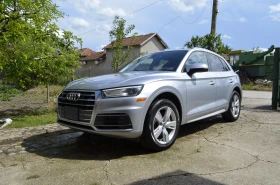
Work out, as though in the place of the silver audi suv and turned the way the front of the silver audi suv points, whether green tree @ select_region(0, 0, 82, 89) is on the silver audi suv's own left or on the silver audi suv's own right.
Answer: on the silver audi suv's own right

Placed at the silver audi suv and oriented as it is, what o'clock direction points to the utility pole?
The utility pole is roughly at 5 o'clock from the silver audi suv.

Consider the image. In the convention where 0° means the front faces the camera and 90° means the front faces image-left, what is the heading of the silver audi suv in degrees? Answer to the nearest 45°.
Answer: approximately 45°

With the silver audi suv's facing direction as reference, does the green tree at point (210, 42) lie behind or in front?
behind

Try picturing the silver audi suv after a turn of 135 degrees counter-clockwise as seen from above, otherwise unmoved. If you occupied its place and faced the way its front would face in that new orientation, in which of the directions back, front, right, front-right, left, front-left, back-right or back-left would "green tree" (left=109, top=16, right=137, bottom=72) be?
left
